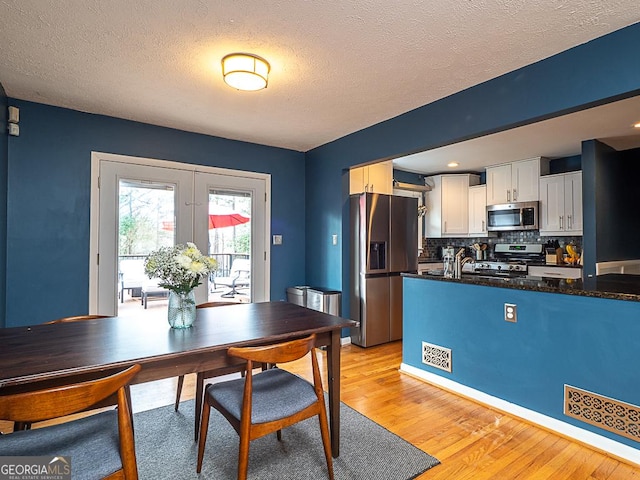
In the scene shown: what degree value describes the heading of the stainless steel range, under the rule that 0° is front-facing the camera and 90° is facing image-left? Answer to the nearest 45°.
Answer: approximately 0°

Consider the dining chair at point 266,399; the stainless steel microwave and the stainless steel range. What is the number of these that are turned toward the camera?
2

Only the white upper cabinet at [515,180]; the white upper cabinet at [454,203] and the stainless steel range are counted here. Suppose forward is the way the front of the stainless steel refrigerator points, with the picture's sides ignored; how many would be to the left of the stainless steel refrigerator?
3

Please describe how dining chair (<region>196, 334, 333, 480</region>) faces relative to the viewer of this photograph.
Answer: facing away from the viewer and to the left of the viewer

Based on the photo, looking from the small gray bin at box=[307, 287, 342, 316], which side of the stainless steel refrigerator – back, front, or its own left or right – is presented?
right

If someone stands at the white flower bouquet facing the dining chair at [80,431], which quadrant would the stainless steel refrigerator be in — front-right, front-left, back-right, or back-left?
back-left

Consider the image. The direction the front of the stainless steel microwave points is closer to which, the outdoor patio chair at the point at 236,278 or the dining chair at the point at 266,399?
the dining chair

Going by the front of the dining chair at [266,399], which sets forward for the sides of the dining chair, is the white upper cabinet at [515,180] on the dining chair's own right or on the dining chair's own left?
on the dining chair's own right

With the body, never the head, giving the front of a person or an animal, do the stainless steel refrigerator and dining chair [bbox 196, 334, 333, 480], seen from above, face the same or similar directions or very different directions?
very different directions
